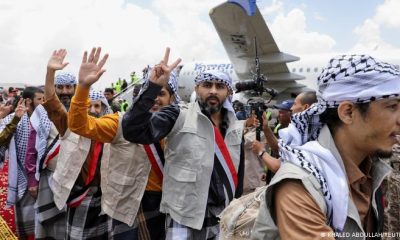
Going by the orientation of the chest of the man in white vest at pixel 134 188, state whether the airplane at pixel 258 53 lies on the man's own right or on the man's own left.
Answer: on the man's own left

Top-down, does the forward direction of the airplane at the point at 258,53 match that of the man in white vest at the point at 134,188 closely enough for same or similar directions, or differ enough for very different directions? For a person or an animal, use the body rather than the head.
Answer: very different directions

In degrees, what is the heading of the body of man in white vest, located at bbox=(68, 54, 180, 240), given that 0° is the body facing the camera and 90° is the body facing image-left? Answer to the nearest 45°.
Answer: approximately 315°

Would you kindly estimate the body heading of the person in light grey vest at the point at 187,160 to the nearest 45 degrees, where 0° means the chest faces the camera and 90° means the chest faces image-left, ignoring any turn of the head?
approximately 315°
